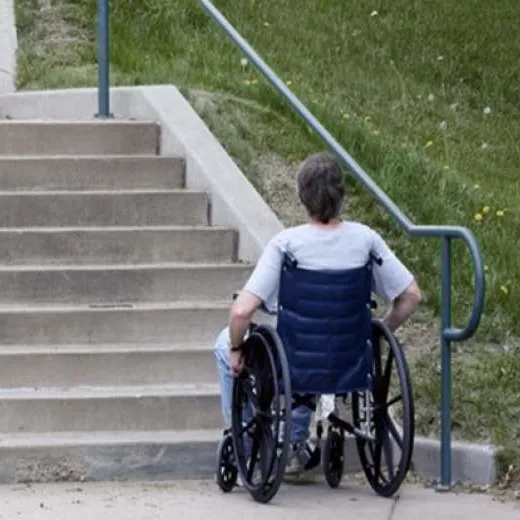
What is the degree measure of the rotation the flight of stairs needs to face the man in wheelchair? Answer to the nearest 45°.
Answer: approximately 45° to its left

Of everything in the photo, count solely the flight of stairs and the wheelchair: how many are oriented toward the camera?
1

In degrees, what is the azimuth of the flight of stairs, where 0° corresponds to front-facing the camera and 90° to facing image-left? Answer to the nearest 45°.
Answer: approximately 0°

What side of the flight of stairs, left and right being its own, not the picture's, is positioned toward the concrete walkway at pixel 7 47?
back

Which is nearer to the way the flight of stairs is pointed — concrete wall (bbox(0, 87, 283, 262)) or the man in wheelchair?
the man in wheelchair

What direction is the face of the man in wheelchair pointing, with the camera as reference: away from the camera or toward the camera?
away from the camera

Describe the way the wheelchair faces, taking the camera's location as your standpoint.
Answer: facing away from the viewer and to the left of the viewer

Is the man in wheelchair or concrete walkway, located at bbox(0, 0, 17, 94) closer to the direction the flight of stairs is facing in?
the man in wheelchair
